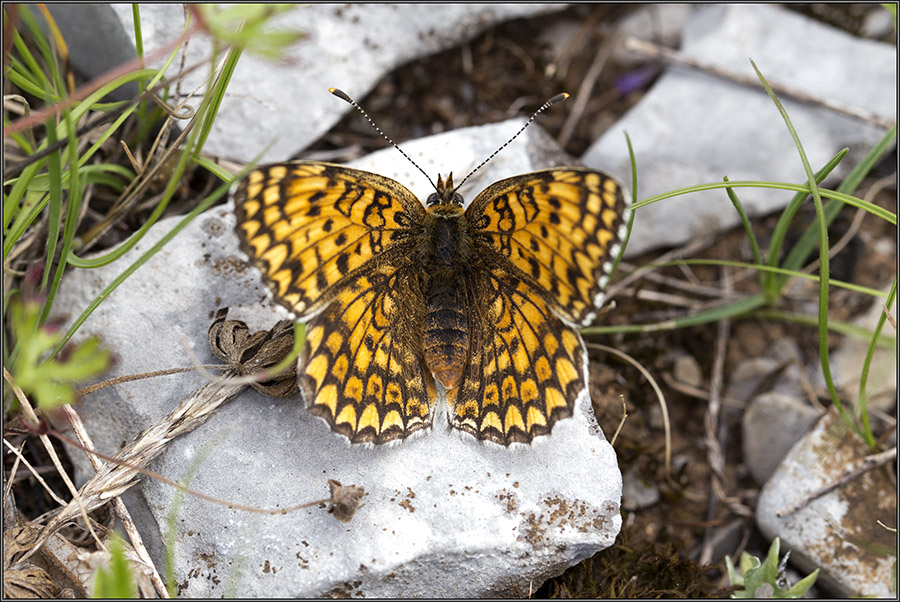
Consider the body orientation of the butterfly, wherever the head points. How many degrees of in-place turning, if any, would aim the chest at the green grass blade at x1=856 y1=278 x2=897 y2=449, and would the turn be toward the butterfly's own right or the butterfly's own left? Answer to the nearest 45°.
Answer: approximately 90° to the butterfly's own right

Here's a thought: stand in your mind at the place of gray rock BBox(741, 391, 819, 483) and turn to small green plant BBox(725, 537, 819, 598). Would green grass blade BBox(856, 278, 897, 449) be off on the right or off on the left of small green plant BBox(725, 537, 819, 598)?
left

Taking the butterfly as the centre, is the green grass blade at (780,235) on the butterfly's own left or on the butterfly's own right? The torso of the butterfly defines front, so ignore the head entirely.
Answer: on the butterfly's own right

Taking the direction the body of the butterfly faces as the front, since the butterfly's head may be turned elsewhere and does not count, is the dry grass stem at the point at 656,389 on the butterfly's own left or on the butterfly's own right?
on the butterfly's own right

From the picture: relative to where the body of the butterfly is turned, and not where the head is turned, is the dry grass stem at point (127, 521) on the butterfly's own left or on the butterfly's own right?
on the butterfly's own left

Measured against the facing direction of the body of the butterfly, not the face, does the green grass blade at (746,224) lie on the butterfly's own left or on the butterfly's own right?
on the butterfly's own right

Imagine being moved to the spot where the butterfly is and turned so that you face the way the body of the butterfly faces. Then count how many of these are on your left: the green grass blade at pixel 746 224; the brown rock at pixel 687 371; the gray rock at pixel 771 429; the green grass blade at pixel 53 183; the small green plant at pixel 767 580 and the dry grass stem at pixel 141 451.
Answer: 2

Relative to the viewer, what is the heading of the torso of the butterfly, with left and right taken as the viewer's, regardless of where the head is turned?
facing away from the viewer

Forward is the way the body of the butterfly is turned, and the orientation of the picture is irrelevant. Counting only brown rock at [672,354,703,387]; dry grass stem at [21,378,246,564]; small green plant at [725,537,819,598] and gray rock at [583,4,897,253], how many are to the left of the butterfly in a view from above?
1

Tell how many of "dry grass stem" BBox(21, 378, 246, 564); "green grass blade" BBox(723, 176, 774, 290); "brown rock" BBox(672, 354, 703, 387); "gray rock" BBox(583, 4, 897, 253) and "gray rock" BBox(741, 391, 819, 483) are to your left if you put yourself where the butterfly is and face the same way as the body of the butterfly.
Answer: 1

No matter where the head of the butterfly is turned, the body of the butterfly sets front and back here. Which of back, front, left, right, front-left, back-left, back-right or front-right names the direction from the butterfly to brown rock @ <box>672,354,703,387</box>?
front-right

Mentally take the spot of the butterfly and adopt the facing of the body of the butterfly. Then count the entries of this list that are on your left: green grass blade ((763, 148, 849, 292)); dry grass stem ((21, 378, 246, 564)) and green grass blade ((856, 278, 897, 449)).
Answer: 1

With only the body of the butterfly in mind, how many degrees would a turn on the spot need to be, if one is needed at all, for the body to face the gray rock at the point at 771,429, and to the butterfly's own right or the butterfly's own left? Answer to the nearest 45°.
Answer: approximately 45° to the butterfly's own right
